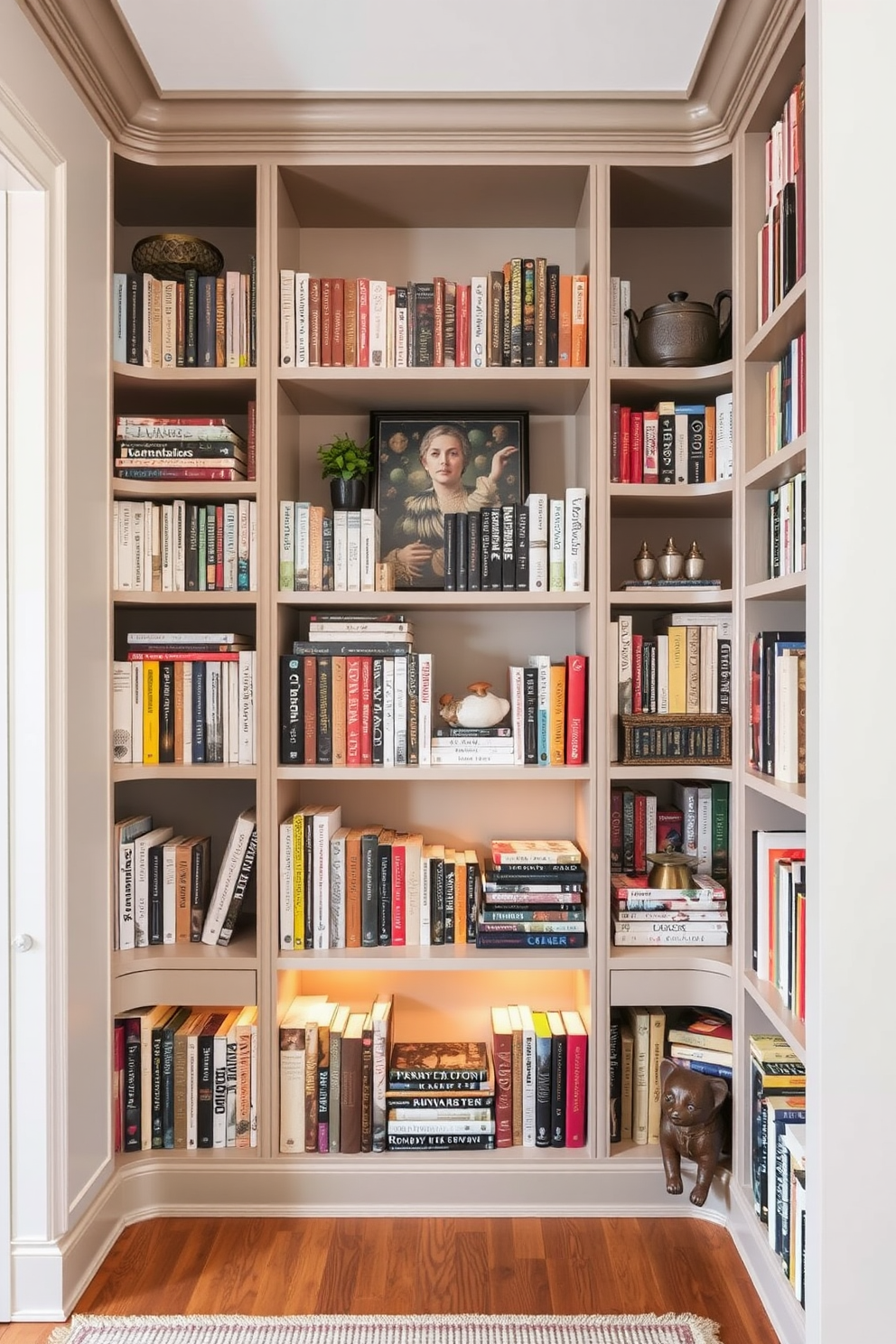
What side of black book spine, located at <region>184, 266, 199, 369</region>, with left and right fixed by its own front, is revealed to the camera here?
front

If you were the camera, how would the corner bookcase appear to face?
facing the viewer

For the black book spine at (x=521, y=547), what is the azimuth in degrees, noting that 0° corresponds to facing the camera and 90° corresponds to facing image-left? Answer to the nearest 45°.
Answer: approximately 0°

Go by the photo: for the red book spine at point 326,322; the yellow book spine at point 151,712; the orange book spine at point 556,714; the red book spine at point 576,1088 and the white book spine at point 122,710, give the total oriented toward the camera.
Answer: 5

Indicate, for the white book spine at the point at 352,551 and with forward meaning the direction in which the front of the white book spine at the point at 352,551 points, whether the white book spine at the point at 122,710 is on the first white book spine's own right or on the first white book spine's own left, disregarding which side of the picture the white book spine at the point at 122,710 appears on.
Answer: on the first white book spine's own right

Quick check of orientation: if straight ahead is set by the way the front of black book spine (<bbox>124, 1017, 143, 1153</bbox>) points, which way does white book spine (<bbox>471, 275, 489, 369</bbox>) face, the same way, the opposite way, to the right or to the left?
the same way

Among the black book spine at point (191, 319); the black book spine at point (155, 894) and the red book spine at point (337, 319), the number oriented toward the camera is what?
3

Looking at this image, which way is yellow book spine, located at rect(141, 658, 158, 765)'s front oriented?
toward the camera

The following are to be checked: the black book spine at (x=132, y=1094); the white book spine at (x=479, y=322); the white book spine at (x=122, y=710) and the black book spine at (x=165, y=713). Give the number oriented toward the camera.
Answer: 4

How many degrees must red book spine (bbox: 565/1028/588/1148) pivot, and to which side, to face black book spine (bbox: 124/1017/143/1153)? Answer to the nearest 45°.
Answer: approximately 90° to its right

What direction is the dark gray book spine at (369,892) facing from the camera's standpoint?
toward the camera

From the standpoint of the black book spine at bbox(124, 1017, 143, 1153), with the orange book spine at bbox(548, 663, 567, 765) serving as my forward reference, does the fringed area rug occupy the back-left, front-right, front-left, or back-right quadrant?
front-right

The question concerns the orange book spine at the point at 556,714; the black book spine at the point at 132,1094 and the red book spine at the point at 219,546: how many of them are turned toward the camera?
3
